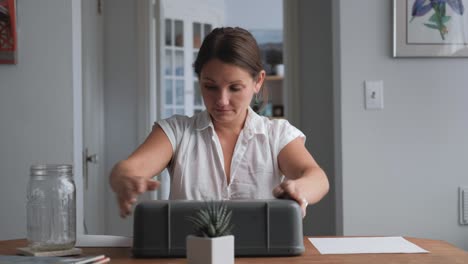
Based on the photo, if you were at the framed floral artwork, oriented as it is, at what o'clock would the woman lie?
The woman is roughly at 1 o'clock from the framed floral artwork.

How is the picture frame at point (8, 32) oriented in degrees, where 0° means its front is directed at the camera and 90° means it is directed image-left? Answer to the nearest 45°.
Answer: approximately 0°

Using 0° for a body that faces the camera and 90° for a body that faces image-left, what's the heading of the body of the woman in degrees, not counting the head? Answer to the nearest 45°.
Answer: approximately 0°

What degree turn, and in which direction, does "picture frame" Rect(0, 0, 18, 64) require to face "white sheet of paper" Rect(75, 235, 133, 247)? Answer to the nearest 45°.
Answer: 0° — it already faces it
